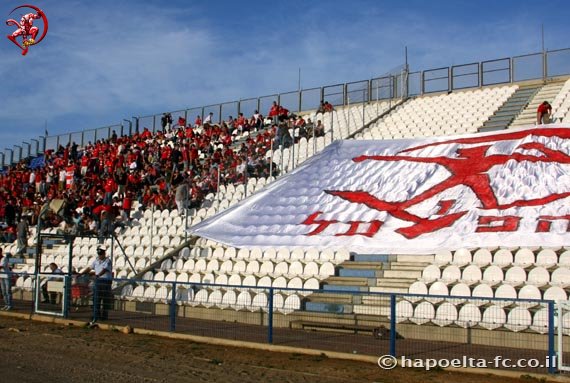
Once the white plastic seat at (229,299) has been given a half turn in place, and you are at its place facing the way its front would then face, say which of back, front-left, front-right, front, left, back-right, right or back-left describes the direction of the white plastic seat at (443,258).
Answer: front-right

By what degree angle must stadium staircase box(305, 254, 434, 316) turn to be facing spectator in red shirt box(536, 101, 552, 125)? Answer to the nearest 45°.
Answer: approximately 180°

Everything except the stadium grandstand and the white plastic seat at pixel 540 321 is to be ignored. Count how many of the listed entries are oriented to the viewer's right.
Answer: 0

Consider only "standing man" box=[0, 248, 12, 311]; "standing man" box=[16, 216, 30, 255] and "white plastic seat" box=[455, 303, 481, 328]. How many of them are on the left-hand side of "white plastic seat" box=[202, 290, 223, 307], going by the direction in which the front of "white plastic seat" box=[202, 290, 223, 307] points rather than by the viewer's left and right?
1

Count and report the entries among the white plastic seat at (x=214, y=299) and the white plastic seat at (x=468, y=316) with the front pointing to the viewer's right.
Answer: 0

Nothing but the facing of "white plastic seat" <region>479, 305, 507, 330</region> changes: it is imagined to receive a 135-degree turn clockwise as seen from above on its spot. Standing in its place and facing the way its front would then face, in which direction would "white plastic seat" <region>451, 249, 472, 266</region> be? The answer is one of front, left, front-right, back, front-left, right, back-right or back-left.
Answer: front

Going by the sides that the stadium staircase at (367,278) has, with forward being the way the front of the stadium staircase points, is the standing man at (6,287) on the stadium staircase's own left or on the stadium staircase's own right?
on the stadium staircase's own right
